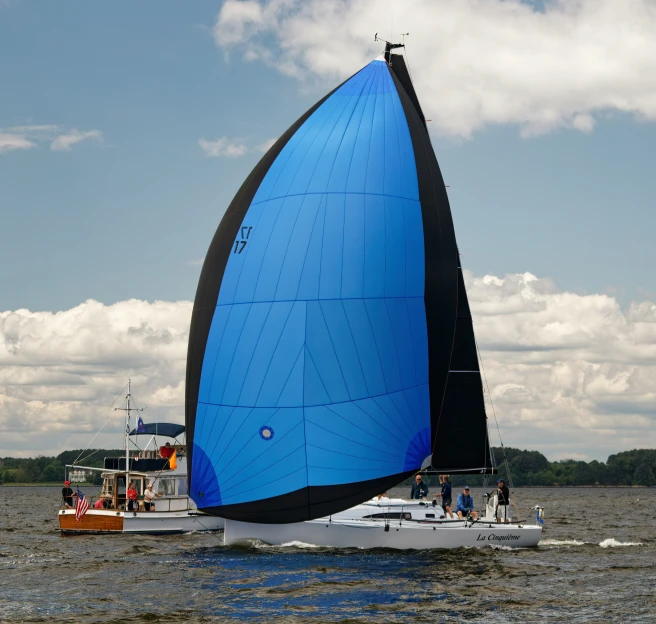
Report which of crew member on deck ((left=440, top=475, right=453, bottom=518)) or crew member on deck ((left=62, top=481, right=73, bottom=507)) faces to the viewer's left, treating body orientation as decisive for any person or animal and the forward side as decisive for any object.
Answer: crew member on deck ((left=440, top=475, right=453, bottom=518))

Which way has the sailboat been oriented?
to the viewer's left
